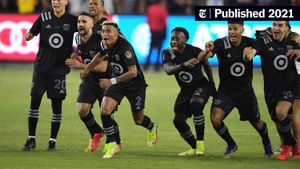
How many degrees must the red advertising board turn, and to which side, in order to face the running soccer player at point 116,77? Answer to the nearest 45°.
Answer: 0° — it already faces them

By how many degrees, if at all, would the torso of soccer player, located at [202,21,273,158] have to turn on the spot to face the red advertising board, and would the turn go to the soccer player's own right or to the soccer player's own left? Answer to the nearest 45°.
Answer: approximately 135° to the soccer player's own right

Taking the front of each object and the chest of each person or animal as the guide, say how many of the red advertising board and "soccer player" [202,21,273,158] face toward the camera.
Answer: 2

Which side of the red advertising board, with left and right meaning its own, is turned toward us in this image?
front

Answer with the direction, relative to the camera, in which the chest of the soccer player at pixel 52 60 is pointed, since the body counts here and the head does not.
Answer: toward the camera

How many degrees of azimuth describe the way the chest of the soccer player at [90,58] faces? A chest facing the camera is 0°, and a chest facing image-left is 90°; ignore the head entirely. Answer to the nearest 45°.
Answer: approximately 45°

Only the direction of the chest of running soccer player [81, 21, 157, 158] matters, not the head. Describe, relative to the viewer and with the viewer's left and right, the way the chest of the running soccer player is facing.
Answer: facing the viewer and to the left of the viewer

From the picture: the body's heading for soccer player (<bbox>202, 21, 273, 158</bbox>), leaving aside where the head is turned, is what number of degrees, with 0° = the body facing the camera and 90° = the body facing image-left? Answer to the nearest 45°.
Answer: approximately 0°

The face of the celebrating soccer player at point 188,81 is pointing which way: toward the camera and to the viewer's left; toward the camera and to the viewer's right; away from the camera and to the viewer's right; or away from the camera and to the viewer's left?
toward the camera and to the viewer's left

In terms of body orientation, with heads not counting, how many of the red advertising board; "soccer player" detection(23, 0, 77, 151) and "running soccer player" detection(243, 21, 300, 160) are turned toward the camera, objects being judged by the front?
3

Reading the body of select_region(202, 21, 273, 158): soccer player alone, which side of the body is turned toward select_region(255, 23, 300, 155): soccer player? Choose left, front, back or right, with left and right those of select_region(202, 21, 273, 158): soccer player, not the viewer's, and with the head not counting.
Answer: left

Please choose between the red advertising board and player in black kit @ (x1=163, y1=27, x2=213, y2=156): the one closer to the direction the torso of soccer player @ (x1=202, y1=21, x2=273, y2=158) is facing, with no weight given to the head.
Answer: the player in black kit
